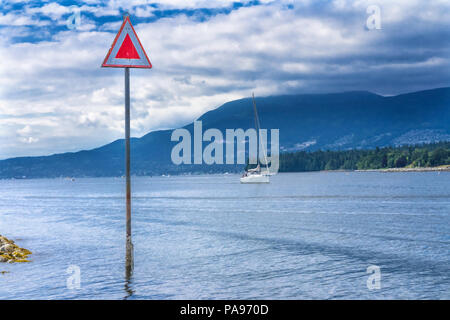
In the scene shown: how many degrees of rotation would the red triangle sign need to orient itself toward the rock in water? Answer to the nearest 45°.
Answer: approximately 135° to its right

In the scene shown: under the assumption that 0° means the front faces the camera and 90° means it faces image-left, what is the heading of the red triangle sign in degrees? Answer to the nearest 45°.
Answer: approximately 0°
